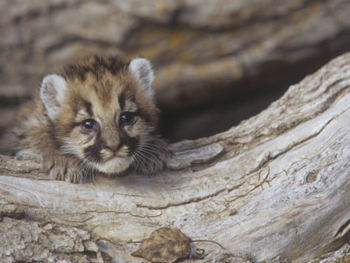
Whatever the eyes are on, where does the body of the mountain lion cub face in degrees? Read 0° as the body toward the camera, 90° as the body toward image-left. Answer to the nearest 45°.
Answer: approximately 315°
